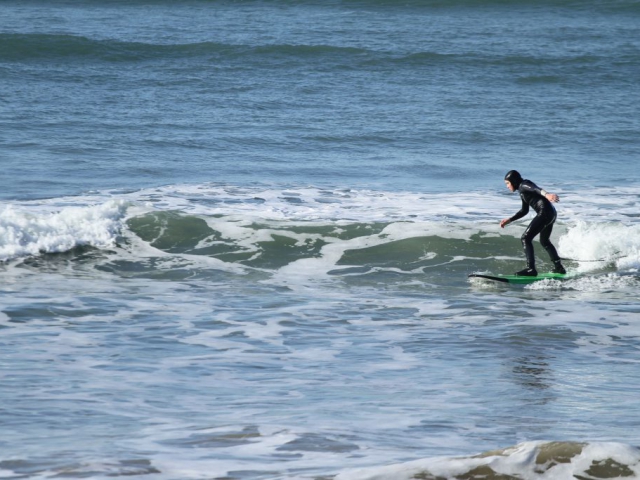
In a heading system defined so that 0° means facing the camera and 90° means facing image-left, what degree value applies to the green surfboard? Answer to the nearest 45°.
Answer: approximately 90°

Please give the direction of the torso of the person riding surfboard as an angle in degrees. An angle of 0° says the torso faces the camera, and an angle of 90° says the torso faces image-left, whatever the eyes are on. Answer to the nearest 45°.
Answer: approximately 90°
